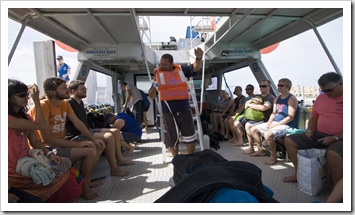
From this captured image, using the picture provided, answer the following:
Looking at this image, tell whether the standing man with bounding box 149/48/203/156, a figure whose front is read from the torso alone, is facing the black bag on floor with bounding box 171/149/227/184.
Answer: yes

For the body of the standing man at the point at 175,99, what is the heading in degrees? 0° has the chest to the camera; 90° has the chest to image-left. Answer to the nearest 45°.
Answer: approximately 0°

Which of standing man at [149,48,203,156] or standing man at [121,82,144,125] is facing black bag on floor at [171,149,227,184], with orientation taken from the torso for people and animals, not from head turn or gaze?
standing man at [149,48,203,156]

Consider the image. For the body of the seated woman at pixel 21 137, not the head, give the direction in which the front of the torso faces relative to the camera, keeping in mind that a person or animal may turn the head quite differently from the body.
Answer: to the viewer's right

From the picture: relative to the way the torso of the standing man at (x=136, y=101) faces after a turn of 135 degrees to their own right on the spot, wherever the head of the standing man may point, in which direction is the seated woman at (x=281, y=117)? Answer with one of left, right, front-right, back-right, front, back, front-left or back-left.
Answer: right

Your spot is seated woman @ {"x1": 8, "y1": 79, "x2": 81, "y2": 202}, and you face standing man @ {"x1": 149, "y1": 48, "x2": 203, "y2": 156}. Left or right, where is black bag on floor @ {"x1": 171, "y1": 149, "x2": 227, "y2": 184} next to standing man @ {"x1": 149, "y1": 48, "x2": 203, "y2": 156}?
right

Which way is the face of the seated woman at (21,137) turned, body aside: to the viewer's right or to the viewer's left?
to the viewer's right

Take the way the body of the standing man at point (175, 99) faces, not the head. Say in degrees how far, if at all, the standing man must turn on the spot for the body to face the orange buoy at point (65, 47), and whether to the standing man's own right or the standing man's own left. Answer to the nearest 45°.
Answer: approximately 135° to the standing man's own right

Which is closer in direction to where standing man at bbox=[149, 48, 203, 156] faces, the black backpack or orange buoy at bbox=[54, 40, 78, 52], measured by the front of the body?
the black backpack

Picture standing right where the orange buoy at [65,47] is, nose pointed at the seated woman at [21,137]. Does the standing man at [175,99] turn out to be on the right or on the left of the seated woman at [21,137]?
left

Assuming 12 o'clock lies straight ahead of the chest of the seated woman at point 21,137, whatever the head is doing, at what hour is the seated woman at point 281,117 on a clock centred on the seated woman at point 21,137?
the seated woman at point 281,117 is roughly at 12 o'clock from the seated woman at point 21,137.
